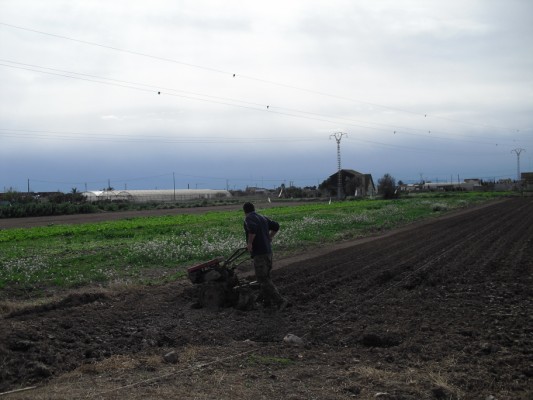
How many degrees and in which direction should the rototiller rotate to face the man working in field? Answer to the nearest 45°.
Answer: approximately 180°

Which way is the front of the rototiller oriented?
to the viewer's left
